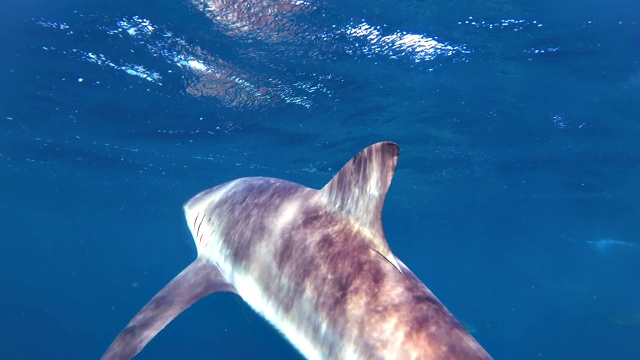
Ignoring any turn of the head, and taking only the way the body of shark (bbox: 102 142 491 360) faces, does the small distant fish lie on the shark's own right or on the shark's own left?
on the shark's own right

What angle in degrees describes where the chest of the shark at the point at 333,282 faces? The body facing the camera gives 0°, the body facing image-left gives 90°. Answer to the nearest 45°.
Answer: approximately 135°
